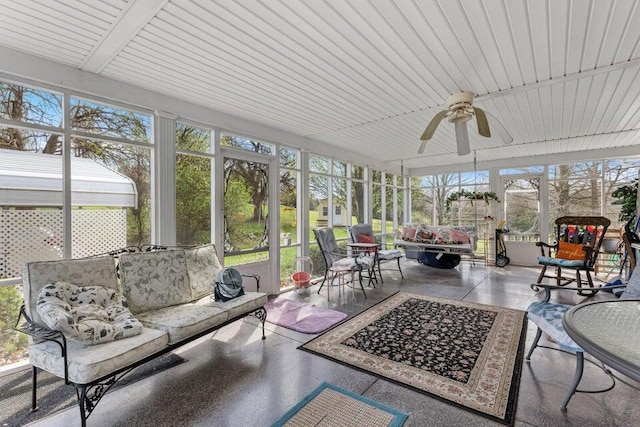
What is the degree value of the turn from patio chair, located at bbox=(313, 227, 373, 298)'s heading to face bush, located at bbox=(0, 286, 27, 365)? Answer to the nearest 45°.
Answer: approximately 90° to its right

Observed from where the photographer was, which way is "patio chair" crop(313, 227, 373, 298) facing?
facing the viewer and to the right of the viewer

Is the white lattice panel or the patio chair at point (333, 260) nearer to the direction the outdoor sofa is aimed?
the patio chair

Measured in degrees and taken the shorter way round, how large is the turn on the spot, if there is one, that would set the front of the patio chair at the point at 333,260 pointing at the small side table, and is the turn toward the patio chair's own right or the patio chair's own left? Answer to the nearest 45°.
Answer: approximately 90° to the patio chair's own left

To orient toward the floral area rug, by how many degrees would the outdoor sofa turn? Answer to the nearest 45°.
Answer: approximately 45° to its left

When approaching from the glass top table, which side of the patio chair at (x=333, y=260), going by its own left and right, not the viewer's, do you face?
front

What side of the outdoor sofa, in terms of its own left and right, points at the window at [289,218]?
left

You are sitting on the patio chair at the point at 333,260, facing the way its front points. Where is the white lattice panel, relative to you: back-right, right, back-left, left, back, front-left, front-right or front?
right

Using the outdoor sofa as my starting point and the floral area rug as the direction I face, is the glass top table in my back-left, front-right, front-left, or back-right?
front-right

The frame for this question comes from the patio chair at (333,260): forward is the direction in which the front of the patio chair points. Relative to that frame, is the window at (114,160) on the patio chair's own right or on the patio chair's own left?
on the patio chair's own right

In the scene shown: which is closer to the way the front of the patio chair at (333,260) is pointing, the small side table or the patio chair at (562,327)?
the patio chair

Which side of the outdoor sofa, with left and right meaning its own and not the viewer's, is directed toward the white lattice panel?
back

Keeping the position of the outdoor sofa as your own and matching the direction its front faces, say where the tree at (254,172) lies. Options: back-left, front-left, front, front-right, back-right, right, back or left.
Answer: left

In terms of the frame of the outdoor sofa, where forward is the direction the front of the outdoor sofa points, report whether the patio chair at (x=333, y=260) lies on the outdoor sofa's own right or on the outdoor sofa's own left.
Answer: on the outdoor sofa's own left

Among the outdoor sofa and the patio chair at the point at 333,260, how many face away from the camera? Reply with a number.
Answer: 0
